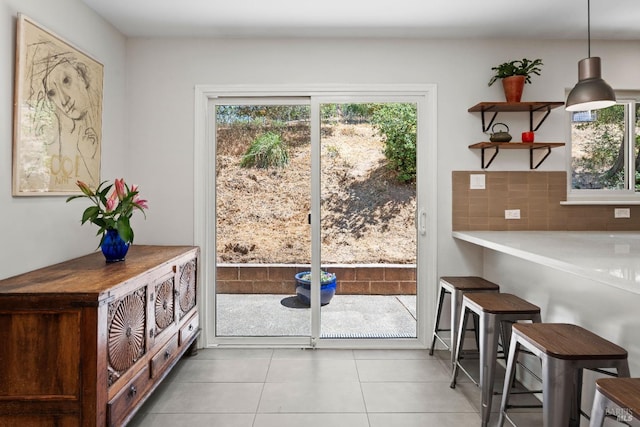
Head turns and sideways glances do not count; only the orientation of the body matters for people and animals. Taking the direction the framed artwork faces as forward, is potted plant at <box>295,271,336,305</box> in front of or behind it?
in front

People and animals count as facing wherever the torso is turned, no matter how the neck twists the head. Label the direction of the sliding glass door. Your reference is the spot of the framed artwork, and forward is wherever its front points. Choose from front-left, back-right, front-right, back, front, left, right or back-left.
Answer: front-left

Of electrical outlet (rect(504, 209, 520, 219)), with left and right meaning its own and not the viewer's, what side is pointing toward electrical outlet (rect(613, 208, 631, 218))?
left

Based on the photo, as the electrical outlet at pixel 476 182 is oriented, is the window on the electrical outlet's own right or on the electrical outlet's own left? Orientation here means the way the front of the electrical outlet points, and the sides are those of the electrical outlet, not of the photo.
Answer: on the electrical outlet's own left

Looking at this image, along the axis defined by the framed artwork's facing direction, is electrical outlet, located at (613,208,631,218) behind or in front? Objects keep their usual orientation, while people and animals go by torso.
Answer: in front

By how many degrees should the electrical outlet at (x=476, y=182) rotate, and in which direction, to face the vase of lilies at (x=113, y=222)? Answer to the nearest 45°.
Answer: approximately 45° to its right

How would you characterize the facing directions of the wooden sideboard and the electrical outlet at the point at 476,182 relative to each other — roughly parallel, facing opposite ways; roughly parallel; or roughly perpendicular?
roughly perpendicular

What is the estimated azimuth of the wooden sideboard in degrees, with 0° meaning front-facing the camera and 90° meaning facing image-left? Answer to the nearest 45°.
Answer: approximately 315°

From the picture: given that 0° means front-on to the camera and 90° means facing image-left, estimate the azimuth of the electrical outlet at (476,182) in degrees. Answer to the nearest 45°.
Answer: approximately 0°

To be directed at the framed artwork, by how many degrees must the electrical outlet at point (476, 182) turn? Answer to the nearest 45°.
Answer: approximately 45° to its right
